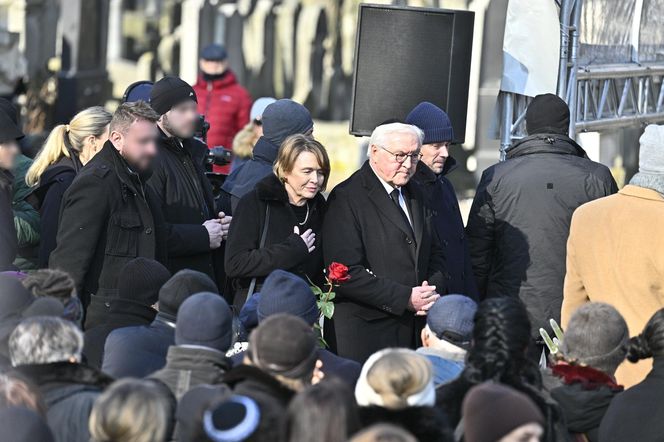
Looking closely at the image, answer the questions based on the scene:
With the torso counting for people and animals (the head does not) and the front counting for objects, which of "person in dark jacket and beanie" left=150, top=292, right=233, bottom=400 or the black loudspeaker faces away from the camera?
the person in dark jacket and beanie

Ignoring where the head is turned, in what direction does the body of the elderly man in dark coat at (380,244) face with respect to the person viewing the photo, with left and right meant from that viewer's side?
facing the viewer and to the right of the viewer

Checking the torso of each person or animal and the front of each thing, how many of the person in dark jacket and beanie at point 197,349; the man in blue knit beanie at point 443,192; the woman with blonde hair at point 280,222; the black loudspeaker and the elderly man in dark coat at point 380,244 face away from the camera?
1

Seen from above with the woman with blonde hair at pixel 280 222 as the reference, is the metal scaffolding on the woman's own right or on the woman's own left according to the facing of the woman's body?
on the woman's own left

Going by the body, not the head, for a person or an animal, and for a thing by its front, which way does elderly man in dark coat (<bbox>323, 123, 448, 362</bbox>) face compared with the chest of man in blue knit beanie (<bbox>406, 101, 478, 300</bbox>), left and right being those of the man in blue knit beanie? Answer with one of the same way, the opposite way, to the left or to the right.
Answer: the same way

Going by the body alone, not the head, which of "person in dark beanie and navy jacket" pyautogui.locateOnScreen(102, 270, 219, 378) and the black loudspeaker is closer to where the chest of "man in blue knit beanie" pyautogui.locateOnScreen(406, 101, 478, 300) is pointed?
the person in dark beanie and navy jacket

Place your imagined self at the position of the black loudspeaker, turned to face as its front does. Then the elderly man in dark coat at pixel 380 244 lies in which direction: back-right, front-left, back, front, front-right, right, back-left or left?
front-left

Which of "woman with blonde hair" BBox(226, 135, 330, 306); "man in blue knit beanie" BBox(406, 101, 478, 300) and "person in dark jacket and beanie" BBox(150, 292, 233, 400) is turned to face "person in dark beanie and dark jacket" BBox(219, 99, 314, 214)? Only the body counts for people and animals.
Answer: "person in dark jacket and beanie" BBox(150, 292, 233, 400)

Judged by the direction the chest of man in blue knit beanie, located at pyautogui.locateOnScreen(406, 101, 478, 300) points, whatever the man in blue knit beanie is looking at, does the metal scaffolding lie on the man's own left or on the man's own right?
on the man's own left

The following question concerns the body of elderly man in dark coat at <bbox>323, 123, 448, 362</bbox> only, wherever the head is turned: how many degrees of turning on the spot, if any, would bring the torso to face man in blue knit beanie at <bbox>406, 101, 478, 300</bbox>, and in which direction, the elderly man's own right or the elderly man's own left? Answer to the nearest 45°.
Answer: approximately 90° to the elderly man's own left

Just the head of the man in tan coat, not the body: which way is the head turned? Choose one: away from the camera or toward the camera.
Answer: away from the camera

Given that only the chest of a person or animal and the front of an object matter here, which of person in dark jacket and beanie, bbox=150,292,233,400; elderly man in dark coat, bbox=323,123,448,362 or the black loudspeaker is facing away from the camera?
the person in dark jacket and beanie

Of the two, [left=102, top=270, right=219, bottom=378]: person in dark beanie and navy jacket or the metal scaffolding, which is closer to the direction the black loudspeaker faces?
the person in dark beanie and navy jacket

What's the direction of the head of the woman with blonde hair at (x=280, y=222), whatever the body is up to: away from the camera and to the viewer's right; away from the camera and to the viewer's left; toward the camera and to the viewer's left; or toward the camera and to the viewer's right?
toward the camera and to the viewer's right

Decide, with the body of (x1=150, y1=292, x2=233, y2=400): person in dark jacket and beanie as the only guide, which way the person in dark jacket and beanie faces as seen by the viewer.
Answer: away from the camera

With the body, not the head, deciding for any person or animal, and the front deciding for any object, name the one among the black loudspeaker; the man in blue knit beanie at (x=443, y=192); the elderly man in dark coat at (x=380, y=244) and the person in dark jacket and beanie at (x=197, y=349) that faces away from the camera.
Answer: the person in dark jacket and beanie
